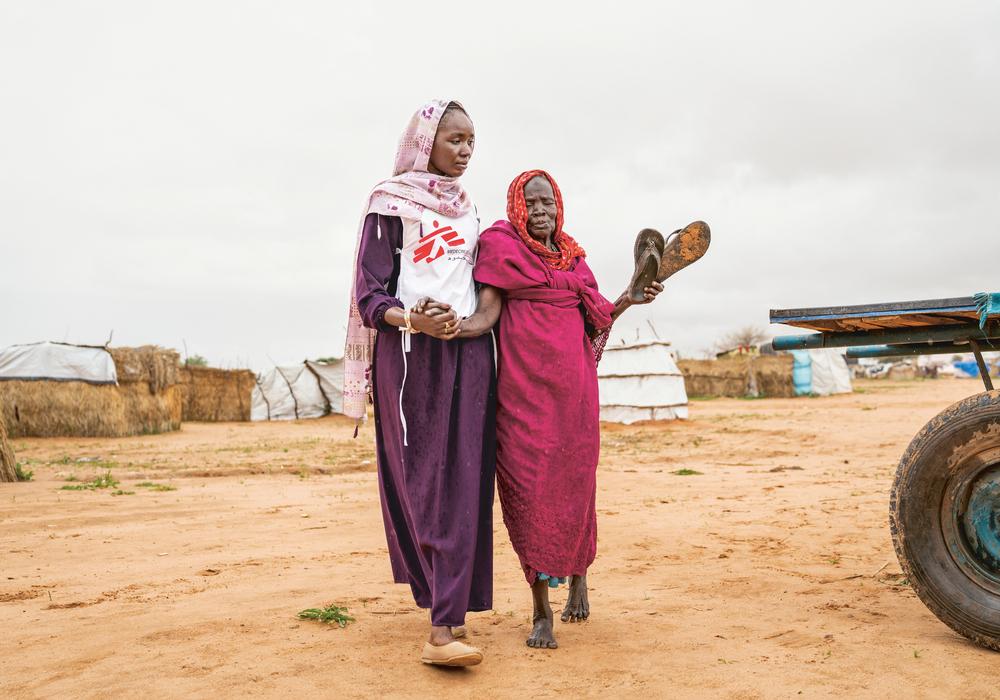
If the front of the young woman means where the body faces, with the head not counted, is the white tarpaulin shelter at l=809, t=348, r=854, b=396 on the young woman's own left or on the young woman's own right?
on the young woman's own left

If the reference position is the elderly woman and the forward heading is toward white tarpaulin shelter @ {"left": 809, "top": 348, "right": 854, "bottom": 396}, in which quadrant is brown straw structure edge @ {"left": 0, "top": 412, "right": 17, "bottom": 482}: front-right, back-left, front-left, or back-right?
front-left

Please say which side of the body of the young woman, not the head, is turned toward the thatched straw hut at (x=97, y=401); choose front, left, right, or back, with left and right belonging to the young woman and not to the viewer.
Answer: back

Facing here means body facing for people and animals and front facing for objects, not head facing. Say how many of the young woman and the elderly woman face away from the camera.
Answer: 0

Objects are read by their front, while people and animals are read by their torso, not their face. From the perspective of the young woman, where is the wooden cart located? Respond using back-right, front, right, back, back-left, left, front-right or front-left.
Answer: front-left

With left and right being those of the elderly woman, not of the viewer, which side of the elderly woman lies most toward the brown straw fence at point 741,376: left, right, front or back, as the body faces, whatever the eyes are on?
back

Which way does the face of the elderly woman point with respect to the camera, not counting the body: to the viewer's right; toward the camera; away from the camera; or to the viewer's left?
toward the camera

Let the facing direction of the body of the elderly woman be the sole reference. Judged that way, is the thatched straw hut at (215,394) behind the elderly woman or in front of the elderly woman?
behind

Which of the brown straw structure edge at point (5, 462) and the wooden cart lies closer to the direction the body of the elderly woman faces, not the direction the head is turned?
the wooden cart

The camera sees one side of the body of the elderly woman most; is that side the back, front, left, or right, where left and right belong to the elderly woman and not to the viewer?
front

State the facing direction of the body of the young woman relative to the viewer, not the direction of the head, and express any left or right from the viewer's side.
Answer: facing the viewer and to the right of the viewer

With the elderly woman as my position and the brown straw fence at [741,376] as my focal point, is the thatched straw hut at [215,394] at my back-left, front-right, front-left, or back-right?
front-left

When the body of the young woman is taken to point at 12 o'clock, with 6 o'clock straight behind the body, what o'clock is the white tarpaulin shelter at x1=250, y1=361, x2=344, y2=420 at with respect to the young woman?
The white tarpaulin shelter is roughly at 7 o'clock from the young woman.

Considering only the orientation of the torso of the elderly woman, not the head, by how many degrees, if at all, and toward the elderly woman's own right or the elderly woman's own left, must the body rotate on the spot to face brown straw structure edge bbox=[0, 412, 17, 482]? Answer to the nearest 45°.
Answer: approximately 135° to the elderly woman's own right
